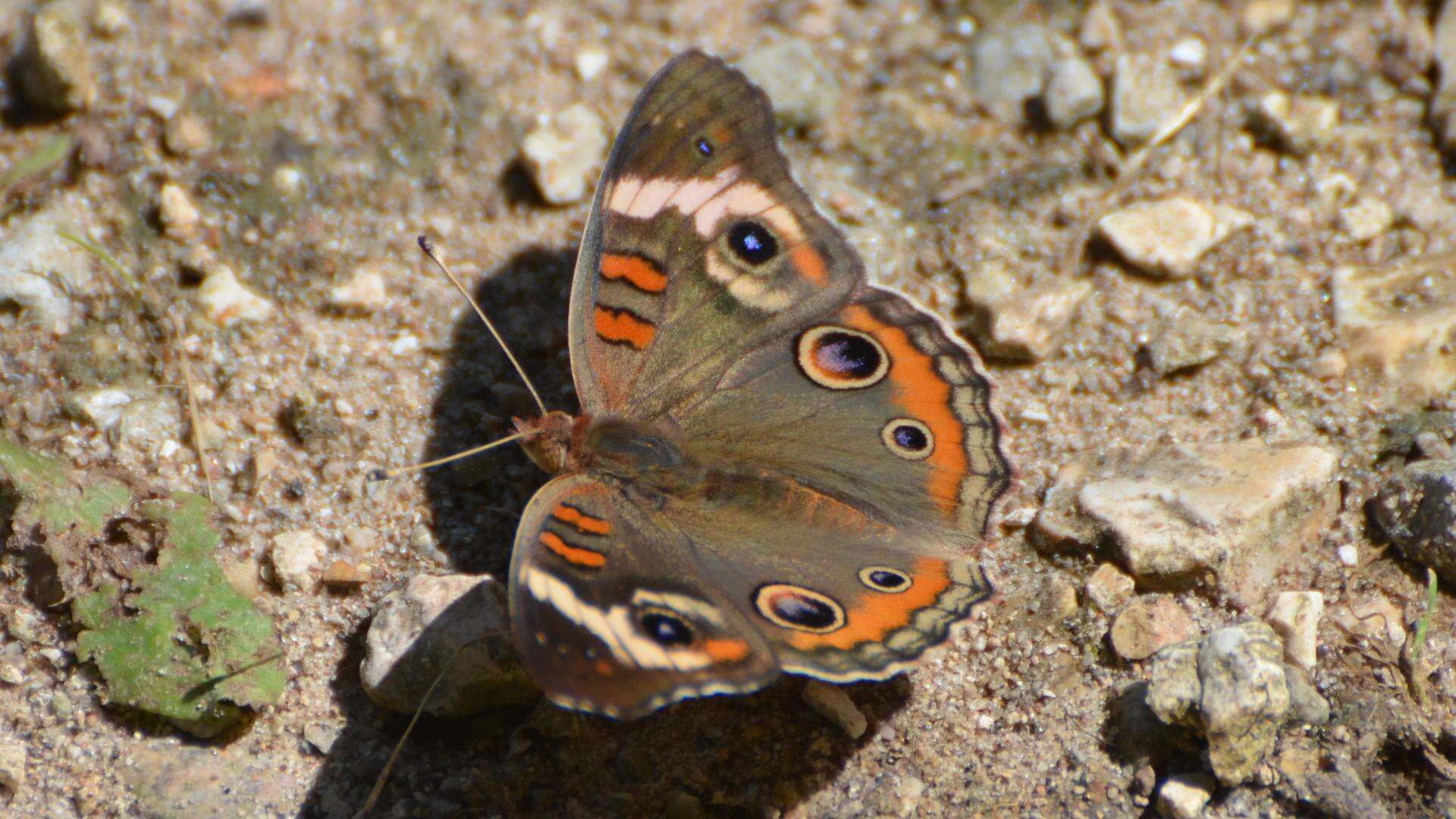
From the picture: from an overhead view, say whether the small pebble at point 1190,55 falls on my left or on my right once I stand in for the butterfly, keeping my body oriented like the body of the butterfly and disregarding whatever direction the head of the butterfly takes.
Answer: on my right

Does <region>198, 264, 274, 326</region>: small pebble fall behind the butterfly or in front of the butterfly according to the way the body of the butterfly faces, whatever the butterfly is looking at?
in front

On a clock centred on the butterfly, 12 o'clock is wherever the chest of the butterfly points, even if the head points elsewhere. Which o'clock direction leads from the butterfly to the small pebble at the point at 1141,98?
The small pebble is roughly at 4 o'clock from the butterfly.

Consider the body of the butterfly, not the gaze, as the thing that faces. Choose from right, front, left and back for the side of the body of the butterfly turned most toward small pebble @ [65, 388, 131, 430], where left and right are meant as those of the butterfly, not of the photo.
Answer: front

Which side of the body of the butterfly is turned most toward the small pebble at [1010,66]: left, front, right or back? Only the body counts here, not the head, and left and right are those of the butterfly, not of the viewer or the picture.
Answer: right

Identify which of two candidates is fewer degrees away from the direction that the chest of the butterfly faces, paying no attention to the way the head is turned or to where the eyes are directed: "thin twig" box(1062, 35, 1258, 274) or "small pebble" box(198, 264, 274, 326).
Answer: the small pebble

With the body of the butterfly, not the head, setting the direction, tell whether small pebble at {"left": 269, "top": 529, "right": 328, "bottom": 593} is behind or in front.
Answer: in front

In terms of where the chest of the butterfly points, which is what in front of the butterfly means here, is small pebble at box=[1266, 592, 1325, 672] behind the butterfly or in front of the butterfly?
behind

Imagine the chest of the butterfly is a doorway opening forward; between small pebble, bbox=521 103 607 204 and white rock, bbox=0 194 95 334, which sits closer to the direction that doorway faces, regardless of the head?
the white rock

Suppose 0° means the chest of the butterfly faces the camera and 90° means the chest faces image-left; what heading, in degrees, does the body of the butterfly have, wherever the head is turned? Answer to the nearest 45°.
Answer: approximately 90°

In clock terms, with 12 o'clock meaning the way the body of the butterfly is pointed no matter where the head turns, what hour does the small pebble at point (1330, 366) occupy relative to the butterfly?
The small pebble is roughly at 5 o'clock from the butterfly.

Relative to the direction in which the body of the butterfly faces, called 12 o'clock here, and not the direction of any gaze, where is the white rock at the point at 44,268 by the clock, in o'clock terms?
The white rock is roughly at 12 o'clock from the butterfly.

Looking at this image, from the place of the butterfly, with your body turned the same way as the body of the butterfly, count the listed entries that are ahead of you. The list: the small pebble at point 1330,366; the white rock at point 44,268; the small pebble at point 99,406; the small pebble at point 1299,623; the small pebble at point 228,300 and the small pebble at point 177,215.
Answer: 4

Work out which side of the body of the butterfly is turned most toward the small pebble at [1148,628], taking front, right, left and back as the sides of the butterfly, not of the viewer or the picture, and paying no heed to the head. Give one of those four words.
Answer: back

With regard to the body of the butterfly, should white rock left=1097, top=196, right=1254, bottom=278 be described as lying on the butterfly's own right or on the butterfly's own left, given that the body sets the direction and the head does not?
on the butterfly's own right

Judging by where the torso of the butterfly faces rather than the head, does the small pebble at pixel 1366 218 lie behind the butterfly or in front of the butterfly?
behind

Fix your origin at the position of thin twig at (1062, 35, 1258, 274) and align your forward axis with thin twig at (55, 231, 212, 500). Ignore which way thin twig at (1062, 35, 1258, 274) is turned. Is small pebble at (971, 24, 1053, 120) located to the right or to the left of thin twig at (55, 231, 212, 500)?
right
